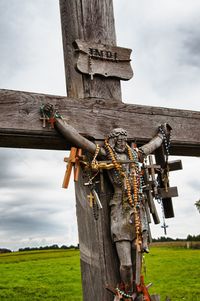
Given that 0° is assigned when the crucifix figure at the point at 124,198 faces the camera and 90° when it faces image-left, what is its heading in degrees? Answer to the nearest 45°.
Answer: approximately 315°
